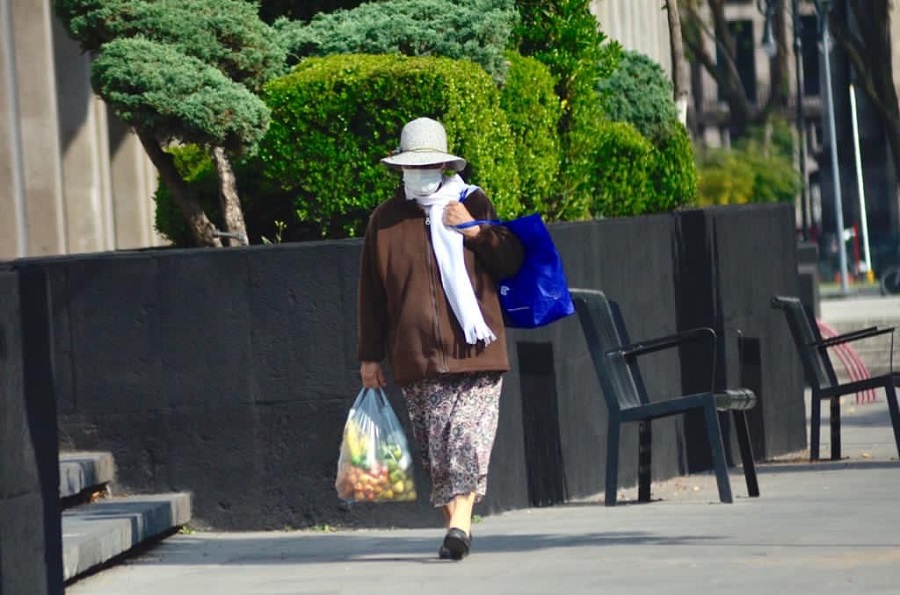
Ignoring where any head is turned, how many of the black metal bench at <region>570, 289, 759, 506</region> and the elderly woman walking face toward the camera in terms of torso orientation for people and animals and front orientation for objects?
1

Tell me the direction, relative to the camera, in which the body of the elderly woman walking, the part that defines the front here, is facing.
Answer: toward the camera

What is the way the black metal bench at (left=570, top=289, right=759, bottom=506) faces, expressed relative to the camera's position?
facing to the right of the viewer

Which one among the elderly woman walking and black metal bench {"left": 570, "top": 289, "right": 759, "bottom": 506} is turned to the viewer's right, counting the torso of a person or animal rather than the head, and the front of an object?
the black metal bench

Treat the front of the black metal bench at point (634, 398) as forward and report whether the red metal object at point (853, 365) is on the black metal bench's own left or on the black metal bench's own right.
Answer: on the black metal bench's own left

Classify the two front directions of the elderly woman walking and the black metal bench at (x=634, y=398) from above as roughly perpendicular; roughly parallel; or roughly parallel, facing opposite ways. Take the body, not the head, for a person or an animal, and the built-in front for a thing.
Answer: roughly perpendicular

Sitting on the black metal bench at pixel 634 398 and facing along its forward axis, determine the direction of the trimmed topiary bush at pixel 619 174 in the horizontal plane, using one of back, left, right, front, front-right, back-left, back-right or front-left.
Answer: left

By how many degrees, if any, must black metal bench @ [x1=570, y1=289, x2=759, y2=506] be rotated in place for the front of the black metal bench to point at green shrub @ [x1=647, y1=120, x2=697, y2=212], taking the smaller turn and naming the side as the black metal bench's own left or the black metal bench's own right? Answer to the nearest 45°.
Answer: approximately 90° to the black metal bench's own left

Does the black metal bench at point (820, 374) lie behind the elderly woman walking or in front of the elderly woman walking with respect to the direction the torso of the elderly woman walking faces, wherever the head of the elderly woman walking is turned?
behind

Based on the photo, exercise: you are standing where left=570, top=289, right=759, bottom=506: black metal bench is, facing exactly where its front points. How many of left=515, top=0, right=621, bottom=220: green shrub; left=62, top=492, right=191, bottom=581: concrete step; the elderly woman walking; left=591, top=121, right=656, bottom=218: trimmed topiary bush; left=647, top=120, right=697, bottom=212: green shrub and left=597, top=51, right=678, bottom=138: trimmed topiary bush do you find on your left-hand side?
4
